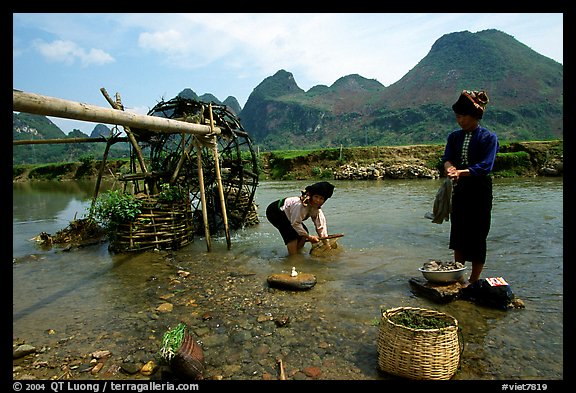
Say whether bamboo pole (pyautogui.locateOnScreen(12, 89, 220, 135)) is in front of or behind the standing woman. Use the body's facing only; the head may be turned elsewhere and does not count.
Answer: in front

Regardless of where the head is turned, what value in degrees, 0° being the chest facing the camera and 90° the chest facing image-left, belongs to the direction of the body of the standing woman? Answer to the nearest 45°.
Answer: approximately 45°

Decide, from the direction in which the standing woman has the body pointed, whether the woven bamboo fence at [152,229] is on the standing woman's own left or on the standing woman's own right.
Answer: on the standing woman's own right

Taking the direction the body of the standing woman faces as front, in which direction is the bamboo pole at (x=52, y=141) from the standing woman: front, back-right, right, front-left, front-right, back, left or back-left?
front-right

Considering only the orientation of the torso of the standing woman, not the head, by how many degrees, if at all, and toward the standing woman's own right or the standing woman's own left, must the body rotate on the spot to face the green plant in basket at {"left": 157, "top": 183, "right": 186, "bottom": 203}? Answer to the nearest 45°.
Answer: approximately 45° to the standing woman's own right

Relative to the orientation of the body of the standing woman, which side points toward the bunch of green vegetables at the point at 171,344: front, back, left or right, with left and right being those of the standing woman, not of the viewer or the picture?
front

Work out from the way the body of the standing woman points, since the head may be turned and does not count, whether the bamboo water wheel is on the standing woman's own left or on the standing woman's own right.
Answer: on the standing woman's own right

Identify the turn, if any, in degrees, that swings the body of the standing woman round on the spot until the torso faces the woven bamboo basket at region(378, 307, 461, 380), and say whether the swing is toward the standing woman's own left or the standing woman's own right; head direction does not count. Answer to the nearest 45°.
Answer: approximately 45° to the standing woman's own left

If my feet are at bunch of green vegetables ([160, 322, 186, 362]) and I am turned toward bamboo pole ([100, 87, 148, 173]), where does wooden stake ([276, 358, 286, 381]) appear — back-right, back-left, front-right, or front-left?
back-right

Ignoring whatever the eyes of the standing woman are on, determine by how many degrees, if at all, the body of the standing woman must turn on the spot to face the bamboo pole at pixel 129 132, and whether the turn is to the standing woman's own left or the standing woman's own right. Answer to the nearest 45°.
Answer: approximately 45° to the standing woman's own right

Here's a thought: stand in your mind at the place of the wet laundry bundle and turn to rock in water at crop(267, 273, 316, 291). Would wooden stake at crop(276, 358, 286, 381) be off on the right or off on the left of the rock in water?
left
